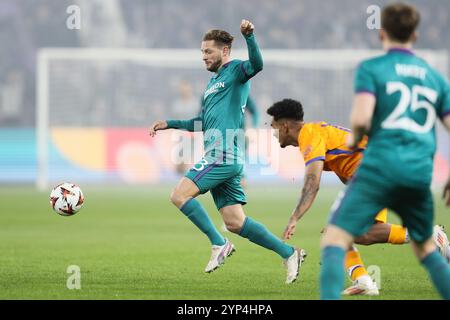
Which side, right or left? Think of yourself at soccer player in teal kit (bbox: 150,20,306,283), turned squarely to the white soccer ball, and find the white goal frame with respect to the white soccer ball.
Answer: right

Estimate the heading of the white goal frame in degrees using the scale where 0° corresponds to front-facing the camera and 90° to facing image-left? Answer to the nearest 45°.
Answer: approximately 0°

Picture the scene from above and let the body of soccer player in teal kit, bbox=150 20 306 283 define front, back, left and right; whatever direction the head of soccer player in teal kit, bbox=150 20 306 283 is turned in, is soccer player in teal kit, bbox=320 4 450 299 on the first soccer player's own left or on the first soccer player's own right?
on the first soccer player's own left

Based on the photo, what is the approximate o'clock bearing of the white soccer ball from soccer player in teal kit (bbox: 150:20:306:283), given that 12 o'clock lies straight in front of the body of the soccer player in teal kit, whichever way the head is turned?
The white soccer ball is roughly at 1 o'clock from the soccer player in teal kit.

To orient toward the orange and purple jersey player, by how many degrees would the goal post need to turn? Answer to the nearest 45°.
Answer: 0° — it already faces them

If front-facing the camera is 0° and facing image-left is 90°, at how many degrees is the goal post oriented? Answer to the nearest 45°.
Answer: approximately 0°

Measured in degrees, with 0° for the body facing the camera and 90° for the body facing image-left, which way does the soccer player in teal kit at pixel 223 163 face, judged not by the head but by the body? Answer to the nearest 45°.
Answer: approximately 90°

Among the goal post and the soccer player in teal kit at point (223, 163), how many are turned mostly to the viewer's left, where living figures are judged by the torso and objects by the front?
1

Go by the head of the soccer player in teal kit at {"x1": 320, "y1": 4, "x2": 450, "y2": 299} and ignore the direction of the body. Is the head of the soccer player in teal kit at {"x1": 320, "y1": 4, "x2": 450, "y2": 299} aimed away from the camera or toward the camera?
away from the camera
